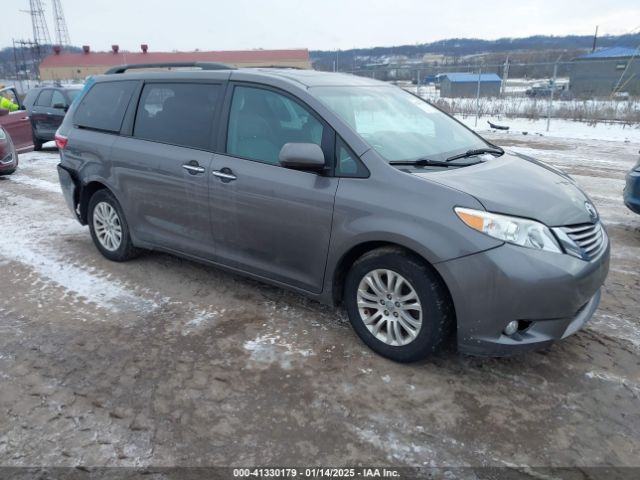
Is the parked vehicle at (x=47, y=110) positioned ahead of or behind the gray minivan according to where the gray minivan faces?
behind

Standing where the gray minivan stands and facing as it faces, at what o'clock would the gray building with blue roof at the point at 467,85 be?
The gray building with blue roof is roughly at 8 o'clock from the gray minivan.

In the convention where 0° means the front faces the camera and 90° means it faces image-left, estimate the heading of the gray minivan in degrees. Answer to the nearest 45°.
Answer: approximately 315°

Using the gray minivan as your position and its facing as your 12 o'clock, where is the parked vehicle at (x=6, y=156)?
The parked vehicle is roughly at 6 o'clock from the gray minivan.

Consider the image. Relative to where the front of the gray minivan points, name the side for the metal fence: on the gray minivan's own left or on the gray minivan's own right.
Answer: on the gray minivan's own left

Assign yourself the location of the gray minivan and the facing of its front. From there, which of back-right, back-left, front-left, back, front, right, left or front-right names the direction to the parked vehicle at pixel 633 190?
left

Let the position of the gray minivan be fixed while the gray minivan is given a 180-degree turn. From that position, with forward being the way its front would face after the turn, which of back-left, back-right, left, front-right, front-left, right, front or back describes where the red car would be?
front
